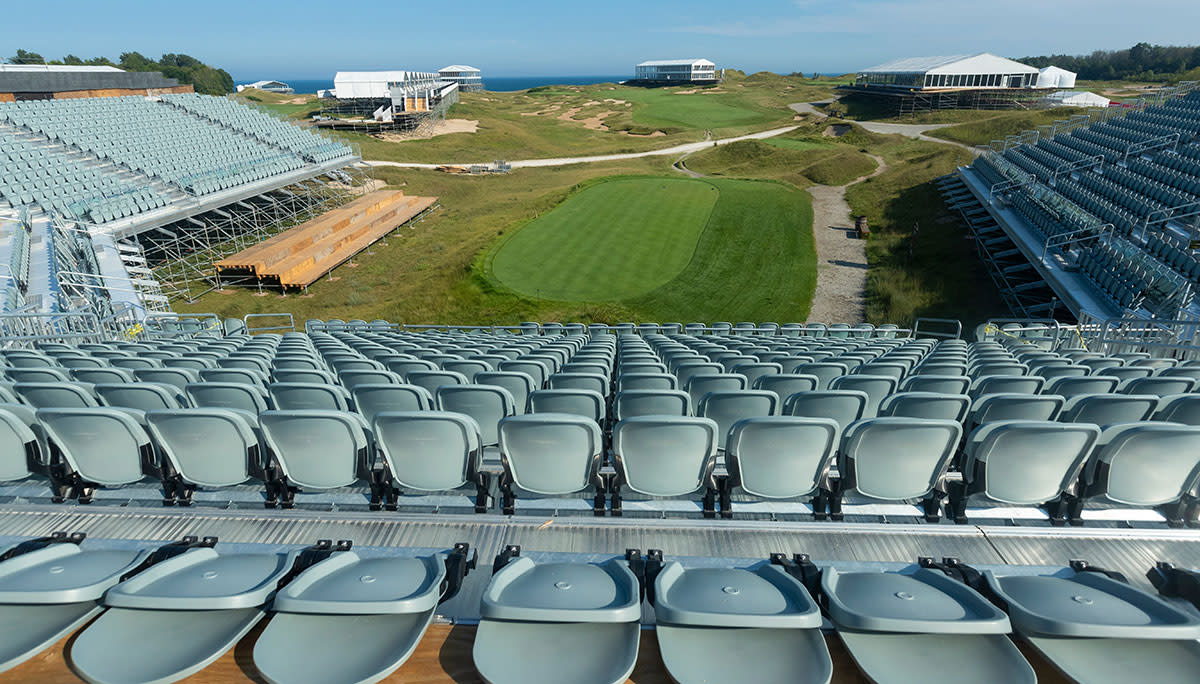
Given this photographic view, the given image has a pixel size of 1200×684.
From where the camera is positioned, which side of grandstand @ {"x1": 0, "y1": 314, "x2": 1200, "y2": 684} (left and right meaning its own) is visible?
back

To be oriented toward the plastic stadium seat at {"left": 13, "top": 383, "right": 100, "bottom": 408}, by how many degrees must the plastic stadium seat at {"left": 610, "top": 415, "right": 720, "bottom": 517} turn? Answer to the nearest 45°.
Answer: approximately 90° to its left

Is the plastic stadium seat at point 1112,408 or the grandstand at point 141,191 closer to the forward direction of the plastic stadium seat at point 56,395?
the grandstand

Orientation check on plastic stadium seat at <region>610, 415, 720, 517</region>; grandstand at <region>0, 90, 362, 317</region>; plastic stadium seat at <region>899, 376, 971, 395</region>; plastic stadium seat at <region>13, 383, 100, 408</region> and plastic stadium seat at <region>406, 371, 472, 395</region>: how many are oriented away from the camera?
4

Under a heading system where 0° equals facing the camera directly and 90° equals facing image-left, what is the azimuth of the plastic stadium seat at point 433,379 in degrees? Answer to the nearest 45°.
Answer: approximately 180°

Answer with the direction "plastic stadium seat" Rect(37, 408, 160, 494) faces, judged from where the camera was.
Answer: facing away from the viewer and to the right of the viewer

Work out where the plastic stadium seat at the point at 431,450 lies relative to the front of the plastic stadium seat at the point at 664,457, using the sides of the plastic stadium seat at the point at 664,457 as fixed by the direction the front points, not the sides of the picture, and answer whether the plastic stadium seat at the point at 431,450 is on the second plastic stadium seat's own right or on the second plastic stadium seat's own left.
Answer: on the second plastic stadium seat's own left

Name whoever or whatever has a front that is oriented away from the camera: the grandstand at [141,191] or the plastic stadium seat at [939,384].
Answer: the plastic stadium seat

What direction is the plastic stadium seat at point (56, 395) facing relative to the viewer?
away from the camera

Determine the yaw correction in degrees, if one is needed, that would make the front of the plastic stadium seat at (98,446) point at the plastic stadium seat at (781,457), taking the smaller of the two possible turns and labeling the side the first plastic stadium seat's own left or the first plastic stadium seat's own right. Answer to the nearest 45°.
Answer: approximately 90° to the first plastic stadium seat's own right

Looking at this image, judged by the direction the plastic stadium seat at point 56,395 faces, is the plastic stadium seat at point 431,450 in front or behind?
behind

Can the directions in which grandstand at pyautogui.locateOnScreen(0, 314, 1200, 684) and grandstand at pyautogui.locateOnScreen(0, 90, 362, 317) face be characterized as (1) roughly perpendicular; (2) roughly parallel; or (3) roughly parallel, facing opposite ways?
roughly perpendicular

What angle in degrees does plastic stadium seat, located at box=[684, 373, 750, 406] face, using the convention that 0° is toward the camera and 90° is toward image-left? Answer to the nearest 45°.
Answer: approximately 180°

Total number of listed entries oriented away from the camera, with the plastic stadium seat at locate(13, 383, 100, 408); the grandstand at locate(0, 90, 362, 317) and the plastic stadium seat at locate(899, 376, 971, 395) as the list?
2

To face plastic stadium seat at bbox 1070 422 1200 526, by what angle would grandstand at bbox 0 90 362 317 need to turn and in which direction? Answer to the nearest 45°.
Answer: approximately 45° to its right

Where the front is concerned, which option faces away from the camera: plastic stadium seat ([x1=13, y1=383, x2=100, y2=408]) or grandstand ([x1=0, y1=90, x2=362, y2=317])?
the plastic stadium seat
